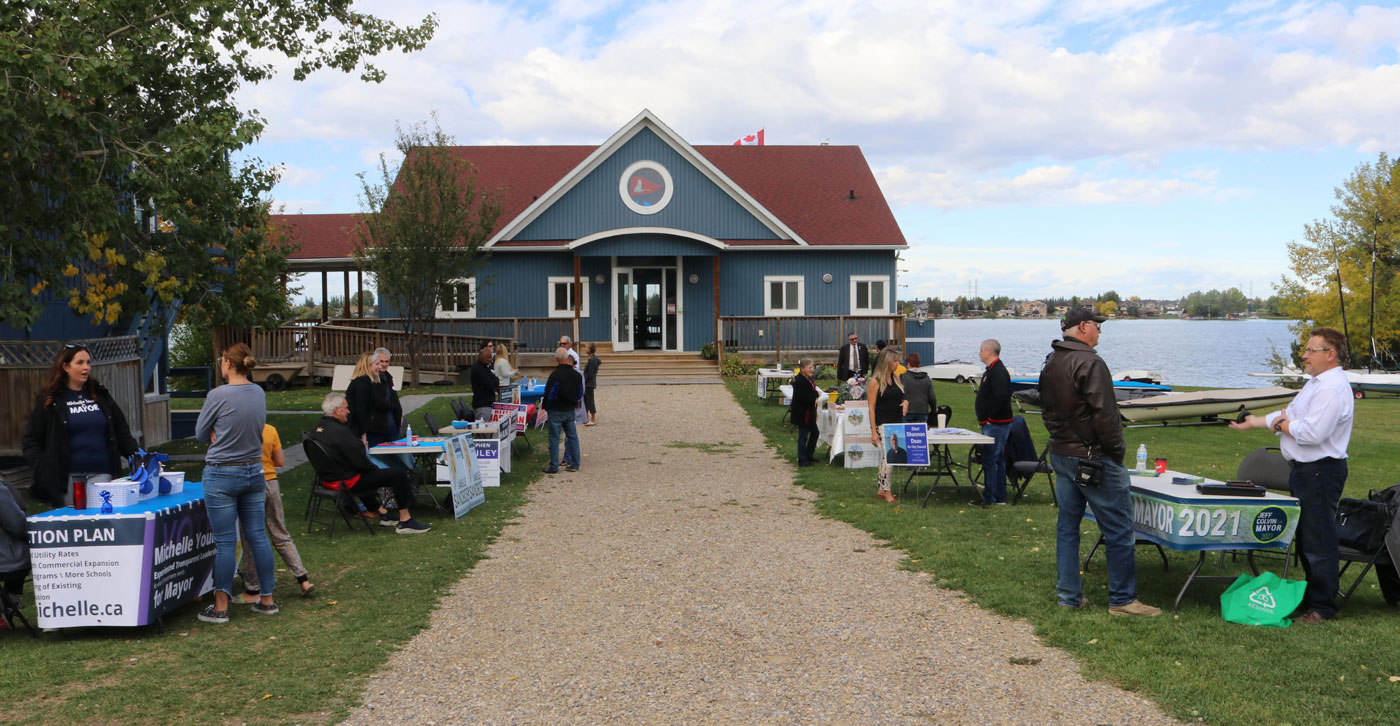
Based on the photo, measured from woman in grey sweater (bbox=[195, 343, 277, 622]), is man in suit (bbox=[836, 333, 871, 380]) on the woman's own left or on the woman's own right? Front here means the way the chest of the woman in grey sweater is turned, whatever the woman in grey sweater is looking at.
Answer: on the woman's own right

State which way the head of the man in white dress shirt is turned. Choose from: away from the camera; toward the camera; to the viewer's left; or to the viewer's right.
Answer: to the viewer's left

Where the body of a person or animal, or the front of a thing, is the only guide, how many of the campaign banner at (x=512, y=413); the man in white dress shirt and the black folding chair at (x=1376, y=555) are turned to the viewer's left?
2

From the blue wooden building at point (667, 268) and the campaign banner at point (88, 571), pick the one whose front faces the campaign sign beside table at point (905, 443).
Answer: the blue wooden building

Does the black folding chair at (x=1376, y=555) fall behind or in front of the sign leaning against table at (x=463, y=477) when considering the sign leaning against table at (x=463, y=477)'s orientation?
in front

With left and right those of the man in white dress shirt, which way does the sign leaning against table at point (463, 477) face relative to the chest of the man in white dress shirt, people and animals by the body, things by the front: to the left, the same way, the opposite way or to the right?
the opposite way

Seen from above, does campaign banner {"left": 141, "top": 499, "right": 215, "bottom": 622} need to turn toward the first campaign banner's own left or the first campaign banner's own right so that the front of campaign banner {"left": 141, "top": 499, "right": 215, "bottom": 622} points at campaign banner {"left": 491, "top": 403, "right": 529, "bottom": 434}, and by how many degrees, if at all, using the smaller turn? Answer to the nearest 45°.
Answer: approximately 90° to the first campaign banner's own left

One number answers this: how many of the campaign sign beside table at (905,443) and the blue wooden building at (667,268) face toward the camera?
2

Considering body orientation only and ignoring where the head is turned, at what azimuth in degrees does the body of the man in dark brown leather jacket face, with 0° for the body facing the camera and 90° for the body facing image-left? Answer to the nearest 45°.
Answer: approximately 225°

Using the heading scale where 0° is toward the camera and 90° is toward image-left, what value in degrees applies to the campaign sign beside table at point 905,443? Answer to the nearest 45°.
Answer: approximately 0°

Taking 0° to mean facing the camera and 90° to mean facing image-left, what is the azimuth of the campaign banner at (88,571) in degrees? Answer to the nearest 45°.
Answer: approximately 0°

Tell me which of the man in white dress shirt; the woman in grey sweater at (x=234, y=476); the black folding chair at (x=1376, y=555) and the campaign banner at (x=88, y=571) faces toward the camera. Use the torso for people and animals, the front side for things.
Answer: the campaign banner

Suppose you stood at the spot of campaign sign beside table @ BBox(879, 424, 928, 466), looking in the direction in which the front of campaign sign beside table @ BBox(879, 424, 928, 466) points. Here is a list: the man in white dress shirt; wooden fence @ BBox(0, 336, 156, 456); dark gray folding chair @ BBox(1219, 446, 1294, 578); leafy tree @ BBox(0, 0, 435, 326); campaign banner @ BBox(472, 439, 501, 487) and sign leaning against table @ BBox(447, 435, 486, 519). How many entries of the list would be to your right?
4

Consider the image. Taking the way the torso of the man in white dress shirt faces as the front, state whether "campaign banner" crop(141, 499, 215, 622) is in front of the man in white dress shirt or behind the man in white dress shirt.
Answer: in front

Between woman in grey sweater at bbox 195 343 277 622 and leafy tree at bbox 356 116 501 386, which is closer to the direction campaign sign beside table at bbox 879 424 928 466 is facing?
the woman in grey sweater
